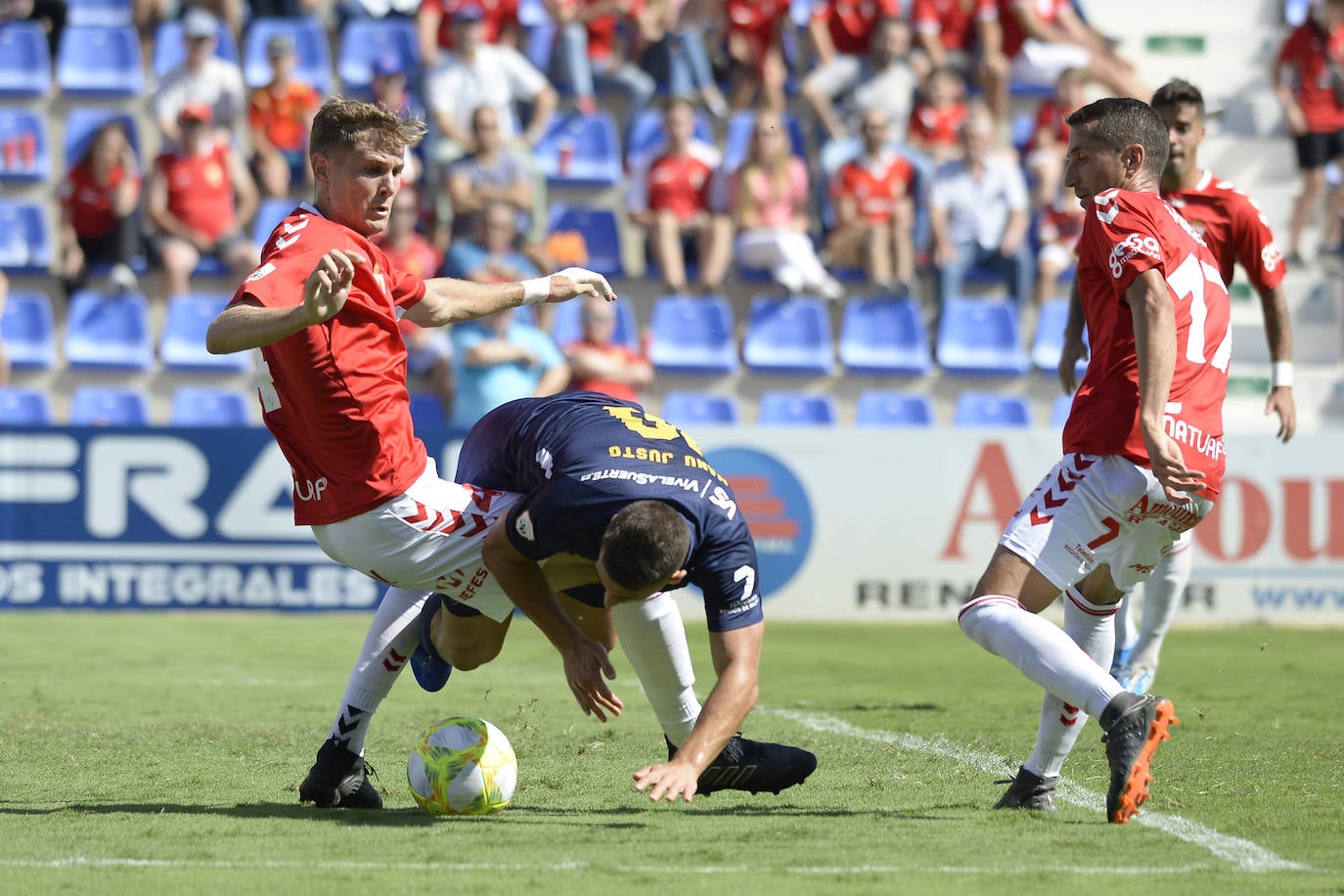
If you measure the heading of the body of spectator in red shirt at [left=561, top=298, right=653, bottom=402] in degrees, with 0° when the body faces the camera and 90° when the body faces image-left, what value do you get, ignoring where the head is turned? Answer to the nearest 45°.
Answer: approximately 0°

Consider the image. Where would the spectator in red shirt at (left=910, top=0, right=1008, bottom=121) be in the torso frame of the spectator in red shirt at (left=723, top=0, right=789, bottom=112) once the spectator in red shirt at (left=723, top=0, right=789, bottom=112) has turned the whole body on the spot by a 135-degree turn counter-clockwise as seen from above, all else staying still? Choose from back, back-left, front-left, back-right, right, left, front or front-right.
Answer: front-right

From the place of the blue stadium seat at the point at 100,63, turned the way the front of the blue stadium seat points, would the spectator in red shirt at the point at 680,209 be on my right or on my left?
on my left

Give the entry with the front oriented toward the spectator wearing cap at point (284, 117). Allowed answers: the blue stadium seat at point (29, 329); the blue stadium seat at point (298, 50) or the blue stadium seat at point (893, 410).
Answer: the blue stadium seat at point (298, 50)

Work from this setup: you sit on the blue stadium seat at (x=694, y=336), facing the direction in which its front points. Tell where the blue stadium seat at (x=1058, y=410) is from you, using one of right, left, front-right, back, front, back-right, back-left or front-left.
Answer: left

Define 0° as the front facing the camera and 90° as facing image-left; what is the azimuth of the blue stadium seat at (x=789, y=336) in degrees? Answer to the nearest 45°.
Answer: approximately 0°
